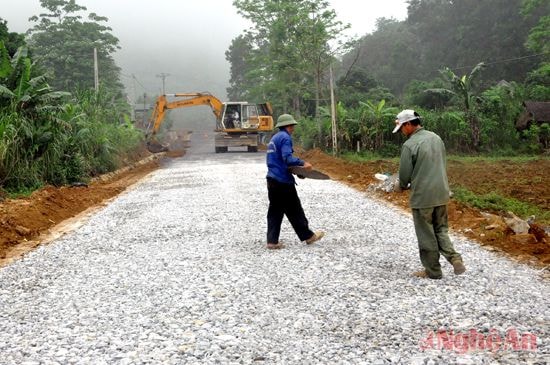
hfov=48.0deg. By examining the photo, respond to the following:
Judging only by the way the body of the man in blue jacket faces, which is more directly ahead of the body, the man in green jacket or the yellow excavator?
the man in green jacket

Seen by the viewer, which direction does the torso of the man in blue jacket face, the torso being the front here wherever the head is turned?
to the viewer's right

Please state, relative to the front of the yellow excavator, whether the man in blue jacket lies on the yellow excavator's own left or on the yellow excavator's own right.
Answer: on the yellow excavator's own left

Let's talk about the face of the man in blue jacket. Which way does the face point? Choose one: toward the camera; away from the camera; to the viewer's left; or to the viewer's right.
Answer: to the viewer's right

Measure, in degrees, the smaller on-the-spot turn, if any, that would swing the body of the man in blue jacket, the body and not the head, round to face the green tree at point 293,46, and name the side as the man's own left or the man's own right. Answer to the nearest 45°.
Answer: approximately 90° to the man's own left

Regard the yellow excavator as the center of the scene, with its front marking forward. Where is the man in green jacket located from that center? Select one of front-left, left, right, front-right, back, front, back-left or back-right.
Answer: left

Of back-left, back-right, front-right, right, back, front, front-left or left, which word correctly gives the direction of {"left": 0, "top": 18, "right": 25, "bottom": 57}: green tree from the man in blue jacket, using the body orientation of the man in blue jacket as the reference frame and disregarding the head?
back-left

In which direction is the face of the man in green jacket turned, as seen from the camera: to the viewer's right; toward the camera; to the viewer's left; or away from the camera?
to the viewer's left

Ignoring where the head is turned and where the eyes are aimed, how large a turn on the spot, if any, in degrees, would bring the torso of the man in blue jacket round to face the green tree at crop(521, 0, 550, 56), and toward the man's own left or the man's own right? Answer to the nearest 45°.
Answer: approximately 45° to the man's own left

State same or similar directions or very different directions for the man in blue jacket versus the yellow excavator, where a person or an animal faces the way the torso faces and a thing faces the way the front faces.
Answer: very different directions
